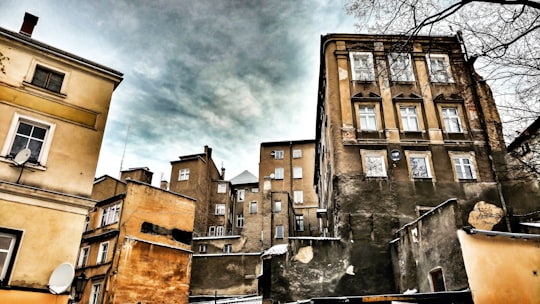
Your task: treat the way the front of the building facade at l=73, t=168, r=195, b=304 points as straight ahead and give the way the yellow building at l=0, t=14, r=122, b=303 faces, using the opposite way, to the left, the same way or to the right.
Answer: to the left

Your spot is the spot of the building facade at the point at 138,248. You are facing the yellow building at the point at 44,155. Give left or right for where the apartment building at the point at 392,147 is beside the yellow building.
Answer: left

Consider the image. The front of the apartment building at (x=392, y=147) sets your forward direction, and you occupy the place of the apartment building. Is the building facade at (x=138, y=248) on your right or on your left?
on your right

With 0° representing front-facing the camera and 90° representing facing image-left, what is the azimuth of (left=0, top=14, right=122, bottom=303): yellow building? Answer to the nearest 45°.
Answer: approximately 315°

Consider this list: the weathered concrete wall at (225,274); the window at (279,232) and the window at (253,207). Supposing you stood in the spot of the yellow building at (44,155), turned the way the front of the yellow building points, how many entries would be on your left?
3

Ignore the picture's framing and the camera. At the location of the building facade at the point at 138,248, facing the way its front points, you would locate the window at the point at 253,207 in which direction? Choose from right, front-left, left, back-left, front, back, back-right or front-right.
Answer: back

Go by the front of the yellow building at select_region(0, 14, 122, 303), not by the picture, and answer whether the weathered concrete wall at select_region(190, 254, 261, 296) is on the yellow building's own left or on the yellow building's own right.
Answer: on the yellow building's own left

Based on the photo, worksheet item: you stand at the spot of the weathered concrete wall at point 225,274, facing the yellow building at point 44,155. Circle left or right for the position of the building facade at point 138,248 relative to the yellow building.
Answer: right

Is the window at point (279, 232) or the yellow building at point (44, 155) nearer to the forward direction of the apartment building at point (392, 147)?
the yellow building

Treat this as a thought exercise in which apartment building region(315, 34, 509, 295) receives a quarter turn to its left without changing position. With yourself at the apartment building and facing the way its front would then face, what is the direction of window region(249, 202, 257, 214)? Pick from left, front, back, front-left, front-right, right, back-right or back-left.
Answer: back-left
